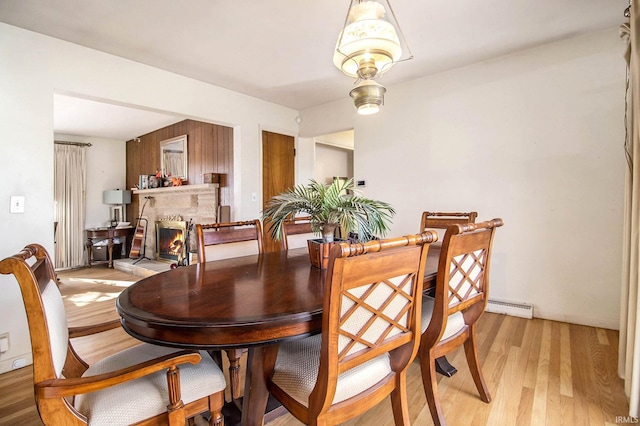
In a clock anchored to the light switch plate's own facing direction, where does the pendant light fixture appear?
The pendant light fixture is roughly at 11 o'clock from the light switch plate.

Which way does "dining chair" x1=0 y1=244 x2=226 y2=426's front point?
to the viewer's right

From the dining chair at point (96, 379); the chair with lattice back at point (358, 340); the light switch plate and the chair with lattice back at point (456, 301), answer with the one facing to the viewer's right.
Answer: the dining chair

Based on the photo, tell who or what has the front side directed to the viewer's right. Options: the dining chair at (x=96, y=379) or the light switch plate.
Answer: the dining chair

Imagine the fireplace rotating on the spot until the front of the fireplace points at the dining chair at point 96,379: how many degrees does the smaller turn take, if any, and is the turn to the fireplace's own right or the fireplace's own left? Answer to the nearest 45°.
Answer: approximately 45° to the fireplace's own left

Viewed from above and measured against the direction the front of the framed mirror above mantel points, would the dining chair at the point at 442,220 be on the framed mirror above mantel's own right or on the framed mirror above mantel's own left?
on the framed mirror above mantel's own left

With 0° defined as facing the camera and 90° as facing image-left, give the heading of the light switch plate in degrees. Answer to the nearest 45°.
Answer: approximately 0°

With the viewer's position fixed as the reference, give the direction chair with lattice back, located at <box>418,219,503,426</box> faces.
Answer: facing away from the viewer and to the left of the viewer

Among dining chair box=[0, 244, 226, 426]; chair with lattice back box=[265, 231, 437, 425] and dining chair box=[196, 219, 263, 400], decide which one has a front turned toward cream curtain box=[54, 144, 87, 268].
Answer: the chair with lattice back

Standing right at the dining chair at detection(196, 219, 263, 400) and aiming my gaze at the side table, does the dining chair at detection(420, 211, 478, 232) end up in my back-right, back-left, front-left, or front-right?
back-right

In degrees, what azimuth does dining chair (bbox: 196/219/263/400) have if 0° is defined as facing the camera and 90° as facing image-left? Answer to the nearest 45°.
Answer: approximately 315°

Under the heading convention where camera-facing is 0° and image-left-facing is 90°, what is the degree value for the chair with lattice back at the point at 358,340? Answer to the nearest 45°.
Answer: approximately 135°

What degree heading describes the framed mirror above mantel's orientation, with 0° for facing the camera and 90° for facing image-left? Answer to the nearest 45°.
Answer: approximately 45°

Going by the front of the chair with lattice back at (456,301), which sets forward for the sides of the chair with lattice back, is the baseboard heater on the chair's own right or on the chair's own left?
on the chair's own right
